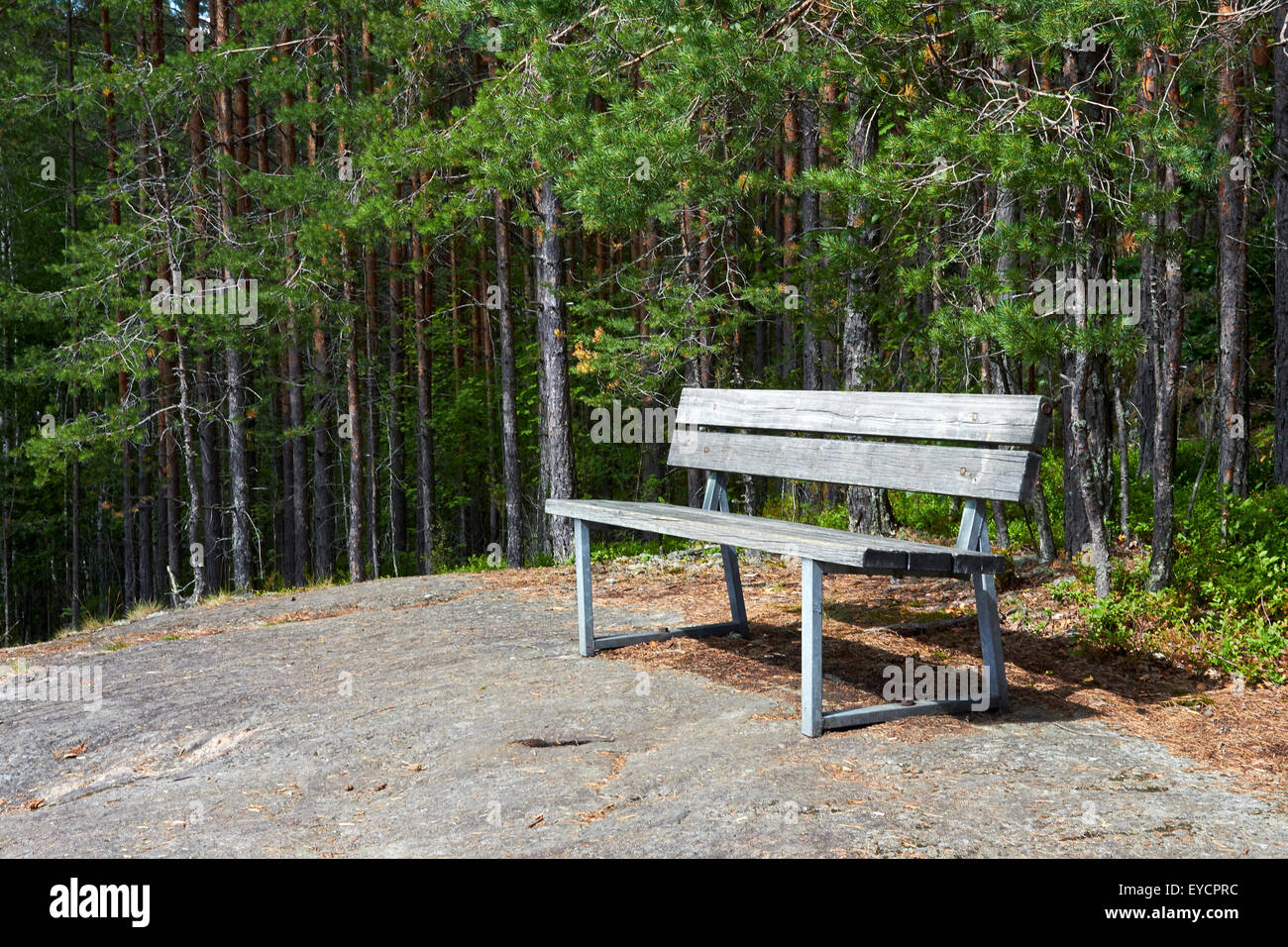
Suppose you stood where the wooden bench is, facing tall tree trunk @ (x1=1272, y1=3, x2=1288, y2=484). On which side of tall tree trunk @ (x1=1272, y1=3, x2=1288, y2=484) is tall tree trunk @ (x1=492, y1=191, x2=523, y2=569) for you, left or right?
left

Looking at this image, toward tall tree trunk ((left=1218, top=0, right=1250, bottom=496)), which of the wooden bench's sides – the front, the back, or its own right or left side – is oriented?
back

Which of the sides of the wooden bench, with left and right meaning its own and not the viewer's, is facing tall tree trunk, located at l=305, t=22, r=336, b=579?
right

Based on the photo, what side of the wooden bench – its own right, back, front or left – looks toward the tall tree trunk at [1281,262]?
back

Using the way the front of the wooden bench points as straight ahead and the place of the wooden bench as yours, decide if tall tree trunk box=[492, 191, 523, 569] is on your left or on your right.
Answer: on your right

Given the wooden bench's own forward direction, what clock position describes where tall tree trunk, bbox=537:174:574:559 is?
The tall tree trunk is roughly at 4 o'clock from the wooden bench.

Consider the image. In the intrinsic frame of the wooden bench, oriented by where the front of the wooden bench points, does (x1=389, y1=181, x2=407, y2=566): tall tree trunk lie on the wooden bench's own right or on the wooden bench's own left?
on the wooden bench's own right

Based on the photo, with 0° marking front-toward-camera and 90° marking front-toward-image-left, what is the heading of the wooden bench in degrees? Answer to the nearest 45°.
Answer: approximately 45°
